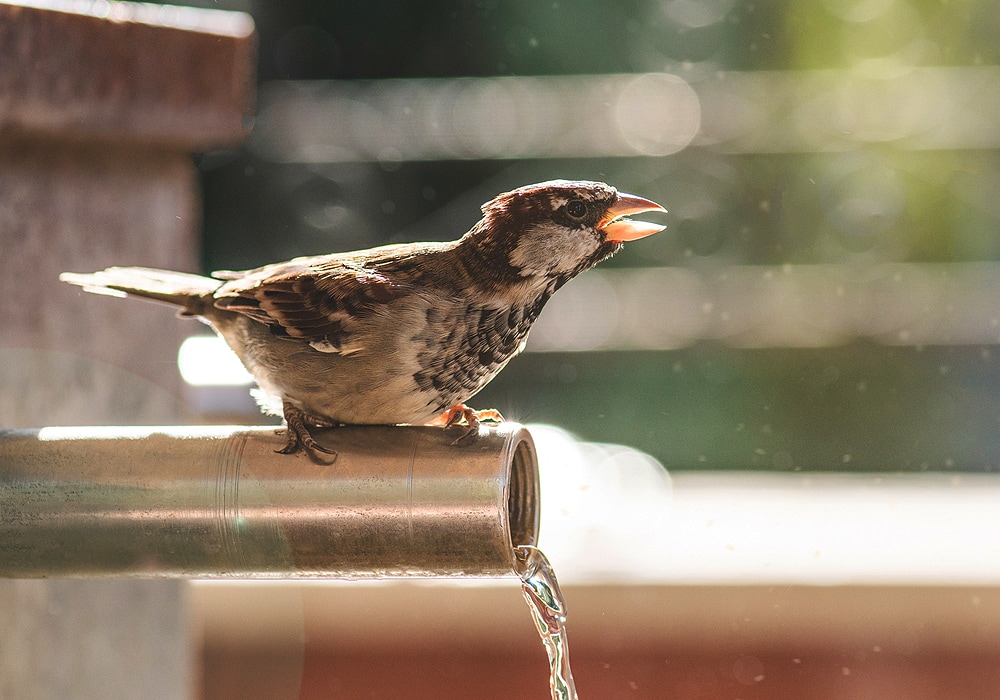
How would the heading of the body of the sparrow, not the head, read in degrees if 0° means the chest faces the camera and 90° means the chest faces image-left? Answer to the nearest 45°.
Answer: approximately 270°
